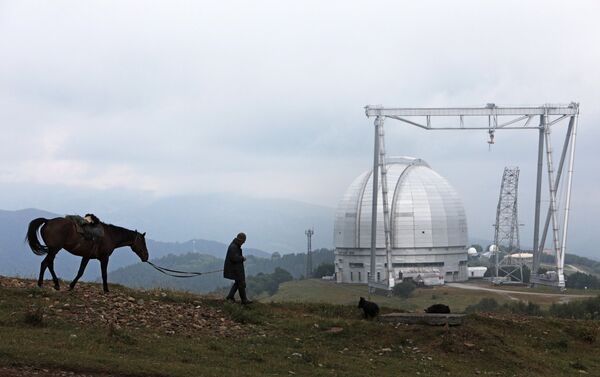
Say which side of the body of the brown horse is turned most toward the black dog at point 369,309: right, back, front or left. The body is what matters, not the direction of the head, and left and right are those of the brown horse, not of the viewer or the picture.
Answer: front

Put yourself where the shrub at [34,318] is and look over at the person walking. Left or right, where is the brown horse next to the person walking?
left

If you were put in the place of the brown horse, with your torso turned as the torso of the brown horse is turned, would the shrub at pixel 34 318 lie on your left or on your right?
on your right

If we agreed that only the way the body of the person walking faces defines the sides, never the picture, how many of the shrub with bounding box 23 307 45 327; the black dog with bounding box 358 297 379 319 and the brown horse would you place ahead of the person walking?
1

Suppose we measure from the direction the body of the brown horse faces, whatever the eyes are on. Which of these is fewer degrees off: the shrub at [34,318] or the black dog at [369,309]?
the black dog

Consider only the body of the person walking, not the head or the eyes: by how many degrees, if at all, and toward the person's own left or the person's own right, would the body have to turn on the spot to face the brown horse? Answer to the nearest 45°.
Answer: approximately 180°

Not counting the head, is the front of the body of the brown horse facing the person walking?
yes

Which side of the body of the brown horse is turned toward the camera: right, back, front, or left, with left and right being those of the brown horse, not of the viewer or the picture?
right

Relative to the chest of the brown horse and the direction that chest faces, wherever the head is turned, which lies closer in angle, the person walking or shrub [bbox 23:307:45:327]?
the person walking

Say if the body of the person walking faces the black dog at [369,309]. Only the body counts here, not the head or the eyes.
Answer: yes

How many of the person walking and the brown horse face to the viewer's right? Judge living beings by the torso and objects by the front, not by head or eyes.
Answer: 2

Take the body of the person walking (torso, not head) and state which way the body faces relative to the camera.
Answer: to the viewer's right

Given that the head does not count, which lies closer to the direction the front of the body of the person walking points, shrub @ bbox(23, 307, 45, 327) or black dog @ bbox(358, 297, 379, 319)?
the black dog
